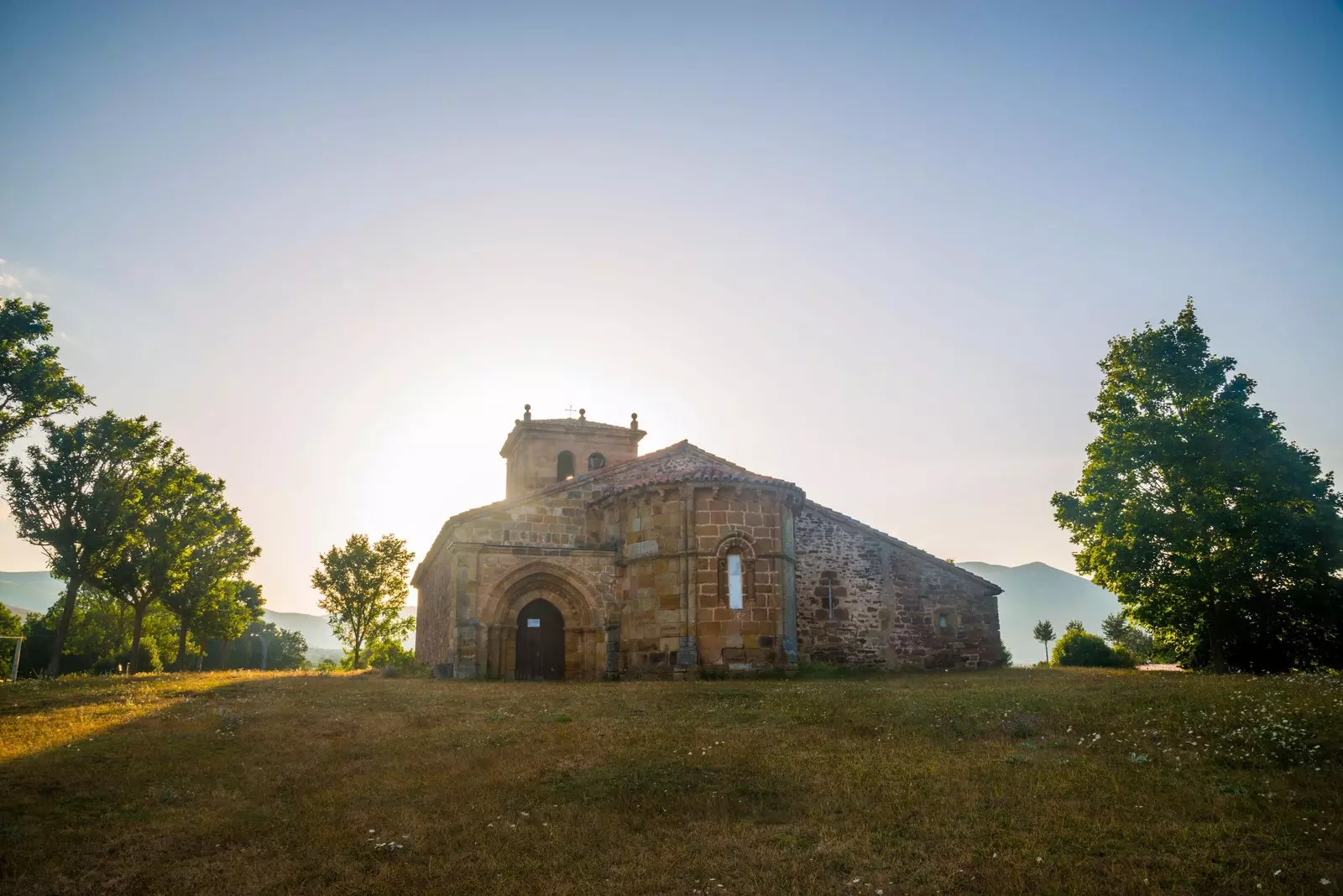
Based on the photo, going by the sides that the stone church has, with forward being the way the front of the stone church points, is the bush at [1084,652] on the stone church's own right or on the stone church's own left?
on the stone church's own left

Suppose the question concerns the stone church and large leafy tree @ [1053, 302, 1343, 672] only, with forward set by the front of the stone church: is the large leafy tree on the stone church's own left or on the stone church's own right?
on the stone church's own left

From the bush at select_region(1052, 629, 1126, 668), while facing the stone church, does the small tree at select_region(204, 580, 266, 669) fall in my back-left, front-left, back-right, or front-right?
front-right

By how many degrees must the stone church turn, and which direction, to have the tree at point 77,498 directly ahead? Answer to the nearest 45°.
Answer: approximately 90° to its right

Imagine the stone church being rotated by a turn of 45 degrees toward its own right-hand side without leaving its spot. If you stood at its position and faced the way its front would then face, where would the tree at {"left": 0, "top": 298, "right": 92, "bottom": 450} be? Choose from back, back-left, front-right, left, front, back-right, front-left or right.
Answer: front-right

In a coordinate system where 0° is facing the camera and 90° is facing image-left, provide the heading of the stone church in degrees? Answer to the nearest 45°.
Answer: approximately 0°

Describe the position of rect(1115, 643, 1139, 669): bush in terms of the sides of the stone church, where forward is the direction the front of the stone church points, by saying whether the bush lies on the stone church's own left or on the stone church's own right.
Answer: on the stone church's own left

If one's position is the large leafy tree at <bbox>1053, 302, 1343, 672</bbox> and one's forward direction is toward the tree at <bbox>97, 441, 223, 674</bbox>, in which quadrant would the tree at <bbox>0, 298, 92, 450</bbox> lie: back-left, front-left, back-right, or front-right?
front-left
